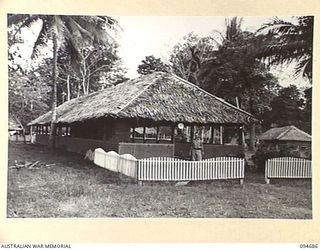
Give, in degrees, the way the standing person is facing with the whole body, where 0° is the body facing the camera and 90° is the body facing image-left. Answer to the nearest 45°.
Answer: approximately 0°
